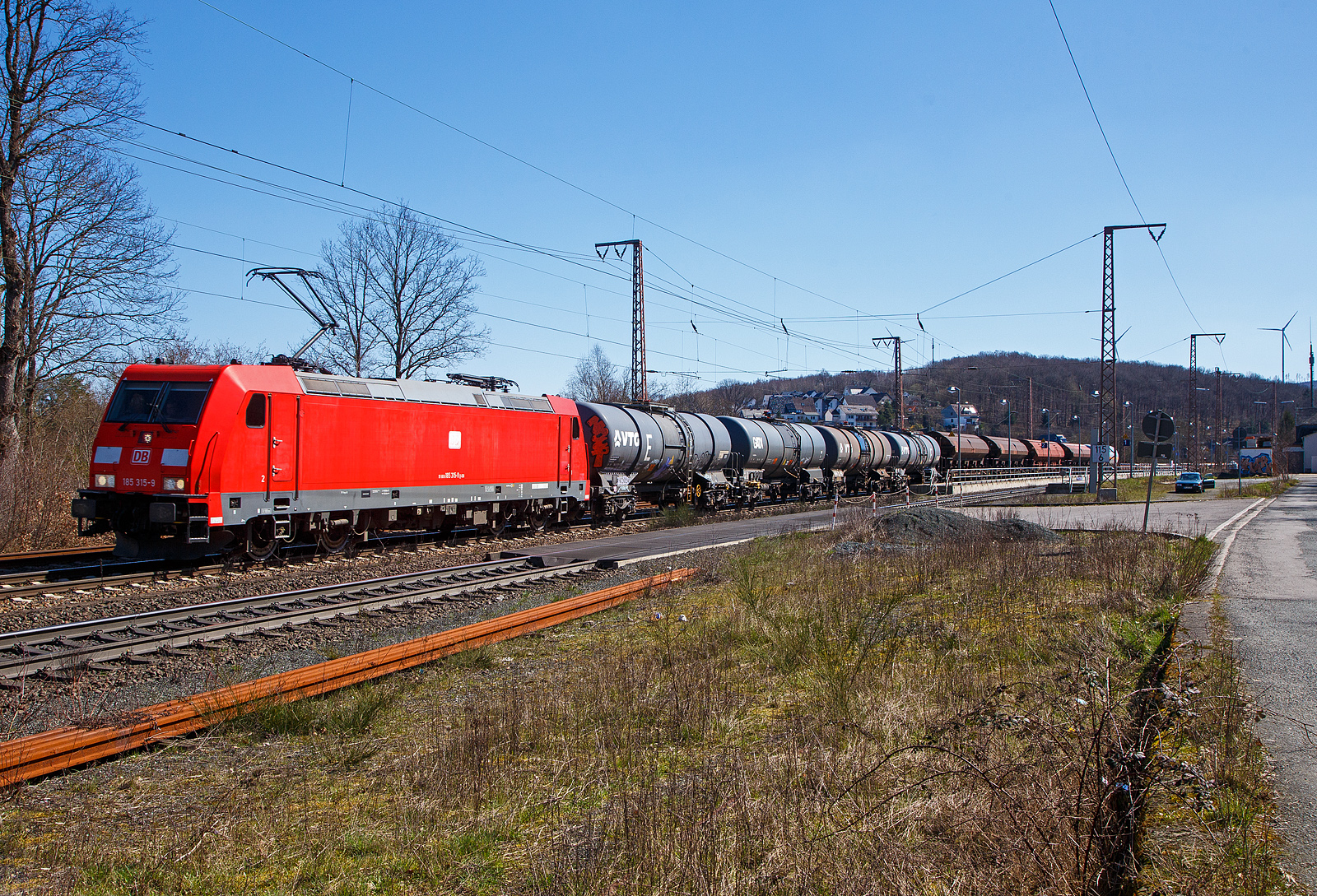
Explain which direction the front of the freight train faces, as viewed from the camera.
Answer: facing the viewer and to the left of the viewer

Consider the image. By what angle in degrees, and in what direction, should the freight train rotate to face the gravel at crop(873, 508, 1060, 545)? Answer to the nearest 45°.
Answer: approximately 135° to its left

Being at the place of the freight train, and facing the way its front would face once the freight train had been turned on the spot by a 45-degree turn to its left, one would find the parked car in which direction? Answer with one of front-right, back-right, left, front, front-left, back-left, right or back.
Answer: back-left

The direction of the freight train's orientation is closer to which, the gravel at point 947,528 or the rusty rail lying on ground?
the rusty rail lying on ground
